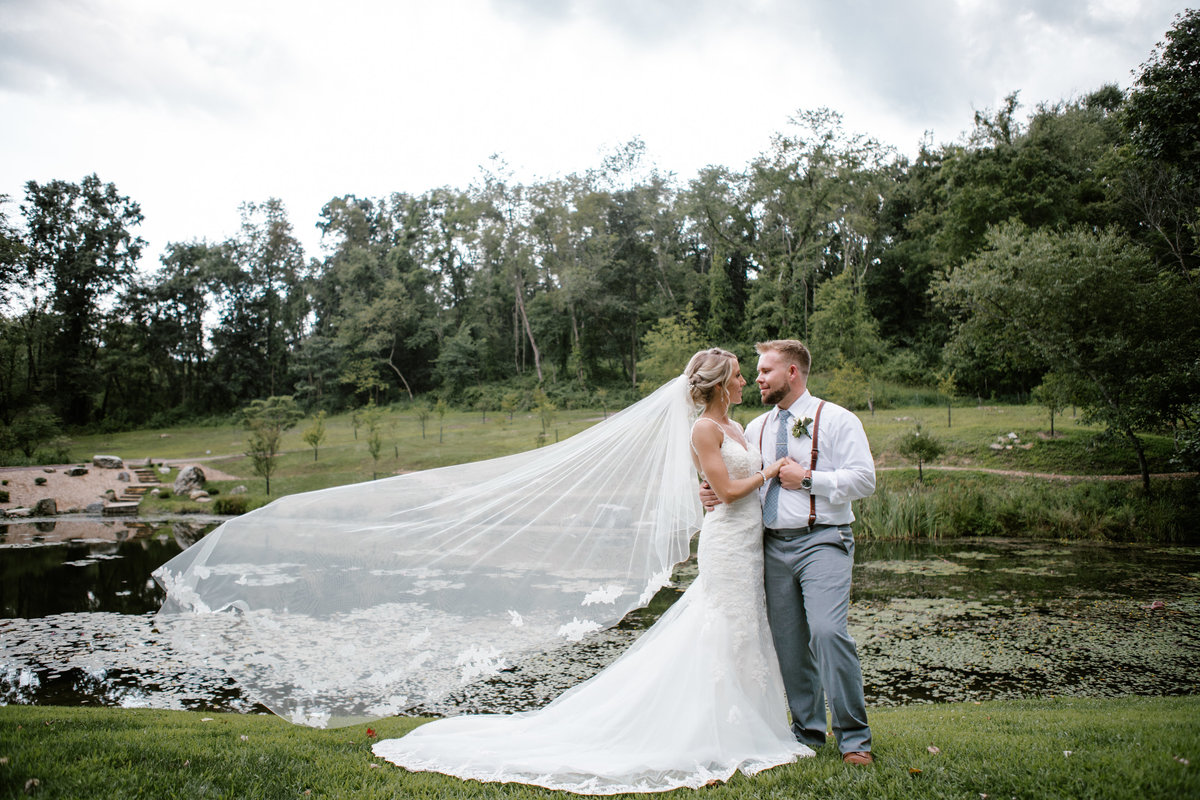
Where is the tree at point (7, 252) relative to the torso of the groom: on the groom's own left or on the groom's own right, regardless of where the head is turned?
on the groom's own right

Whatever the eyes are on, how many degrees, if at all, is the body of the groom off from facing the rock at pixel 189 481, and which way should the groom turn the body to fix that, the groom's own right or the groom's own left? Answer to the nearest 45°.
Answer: approximately 90° to the groom's own right

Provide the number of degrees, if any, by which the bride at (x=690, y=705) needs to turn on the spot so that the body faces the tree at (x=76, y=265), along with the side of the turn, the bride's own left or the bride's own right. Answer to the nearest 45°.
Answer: approximately 135° to the bride's own left

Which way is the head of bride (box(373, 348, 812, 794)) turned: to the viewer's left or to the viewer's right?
to the viewer's right

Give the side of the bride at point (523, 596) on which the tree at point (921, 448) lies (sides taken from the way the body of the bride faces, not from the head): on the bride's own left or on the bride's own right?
on the bride's own left

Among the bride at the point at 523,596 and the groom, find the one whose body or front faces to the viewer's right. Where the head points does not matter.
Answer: the bride

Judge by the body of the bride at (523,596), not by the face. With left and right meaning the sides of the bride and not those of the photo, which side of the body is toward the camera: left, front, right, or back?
right

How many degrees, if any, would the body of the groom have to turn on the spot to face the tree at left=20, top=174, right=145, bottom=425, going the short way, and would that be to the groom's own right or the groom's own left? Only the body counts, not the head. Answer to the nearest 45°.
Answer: approximately 90° to the groom's own right

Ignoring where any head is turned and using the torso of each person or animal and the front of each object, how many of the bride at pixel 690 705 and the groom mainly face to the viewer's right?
1

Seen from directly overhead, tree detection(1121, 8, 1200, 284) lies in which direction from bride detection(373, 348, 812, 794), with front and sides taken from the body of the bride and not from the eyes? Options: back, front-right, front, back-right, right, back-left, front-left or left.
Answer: front-left

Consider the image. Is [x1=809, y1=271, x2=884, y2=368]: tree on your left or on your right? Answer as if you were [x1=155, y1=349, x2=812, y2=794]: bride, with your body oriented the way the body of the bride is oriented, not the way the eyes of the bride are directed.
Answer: on your left
